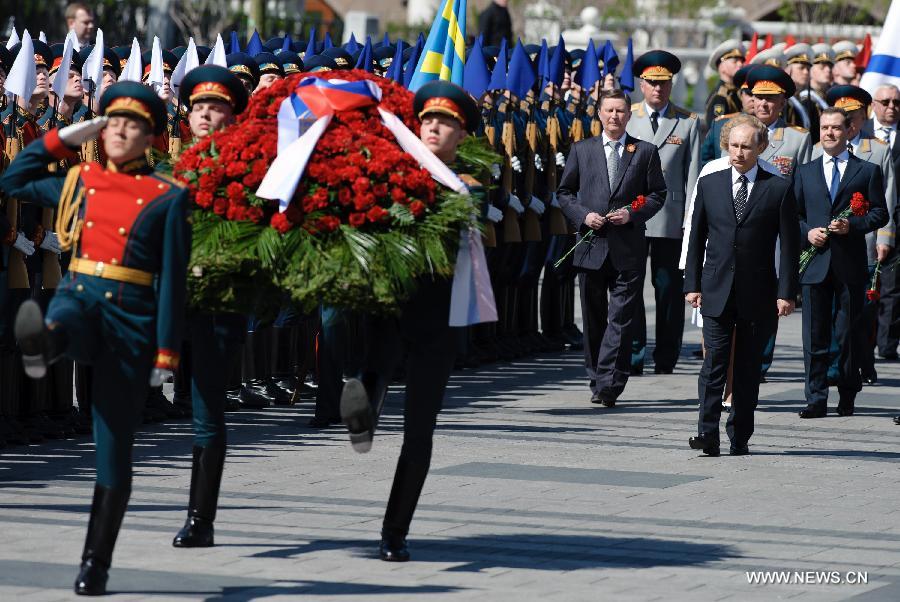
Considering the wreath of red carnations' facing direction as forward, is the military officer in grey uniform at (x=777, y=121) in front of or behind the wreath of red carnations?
behind

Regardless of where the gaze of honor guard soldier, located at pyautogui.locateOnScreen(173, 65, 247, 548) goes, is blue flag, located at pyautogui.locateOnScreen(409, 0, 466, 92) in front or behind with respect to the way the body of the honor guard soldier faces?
behind

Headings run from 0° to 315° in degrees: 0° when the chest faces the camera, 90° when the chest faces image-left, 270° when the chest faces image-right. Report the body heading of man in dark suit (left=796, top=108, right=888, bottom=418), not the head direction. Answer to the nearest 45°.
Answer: approximately 0°

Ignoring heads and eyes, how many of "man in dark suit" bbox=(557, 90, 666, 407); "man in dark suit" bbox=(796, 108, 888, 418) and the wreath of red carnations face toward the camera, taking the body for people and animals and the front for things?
3

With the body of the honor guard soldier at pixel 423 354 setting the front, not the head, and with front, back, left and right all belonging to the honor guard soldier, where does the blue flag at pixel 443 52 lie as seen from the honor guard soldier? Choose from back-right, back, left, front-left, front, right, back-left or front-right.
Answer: back-right

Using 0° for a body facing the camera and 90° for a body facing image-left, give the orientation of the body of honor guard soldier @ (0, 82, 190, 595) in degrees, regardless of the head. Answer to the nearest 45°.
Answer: approximately 45°

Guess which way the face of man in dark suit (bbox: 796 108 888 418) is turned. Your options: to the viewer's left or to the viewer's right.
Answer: to the viewer's left

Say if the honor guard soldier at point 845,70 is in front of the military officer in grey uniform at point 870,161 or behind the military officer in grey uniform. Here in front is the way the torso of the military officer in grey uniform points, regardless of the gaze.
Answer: behind

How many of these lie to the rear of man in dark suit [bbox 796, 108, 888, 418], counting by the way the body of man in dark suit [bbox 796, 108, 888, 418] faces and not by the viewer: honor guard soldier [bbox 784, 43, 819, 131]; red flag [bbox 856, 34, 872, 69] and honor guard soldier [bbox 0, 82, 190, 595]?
2

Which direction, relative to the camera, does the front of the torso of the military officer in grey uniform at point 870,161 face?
toward the camera

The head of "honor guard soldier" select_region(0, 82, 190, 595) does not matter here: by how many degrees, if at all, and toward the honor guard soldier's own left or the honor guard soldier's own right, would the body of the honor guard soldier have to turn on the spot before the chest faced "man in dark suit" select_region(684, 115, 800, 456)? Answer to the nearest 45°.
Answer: approximately 180°

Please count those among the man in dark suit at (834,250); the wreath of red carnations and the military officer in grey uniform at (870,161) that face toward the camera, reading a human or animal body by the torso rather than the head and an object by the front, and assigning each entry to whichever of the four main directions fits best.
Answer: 3
